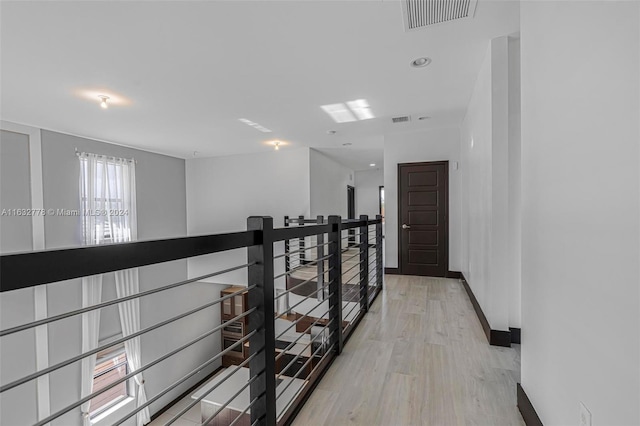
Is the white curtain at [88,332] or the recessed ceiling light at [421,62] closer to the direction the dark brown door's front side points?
the recessed ceiling light

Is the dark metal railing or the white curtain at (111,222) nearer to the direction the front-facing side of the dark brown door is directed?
the dark metal railing

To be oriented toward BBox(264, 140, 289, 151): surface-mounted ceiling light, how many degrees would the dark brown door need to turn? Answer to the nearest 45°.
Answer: approximately 90° to its right

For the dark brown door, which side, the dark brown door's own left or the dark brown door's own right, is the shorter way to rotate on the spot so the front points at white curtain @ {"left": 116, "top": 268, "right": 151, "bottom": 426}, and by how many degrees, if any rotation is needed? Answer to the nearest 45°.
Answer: approximately 90° to the dark brown door's own right

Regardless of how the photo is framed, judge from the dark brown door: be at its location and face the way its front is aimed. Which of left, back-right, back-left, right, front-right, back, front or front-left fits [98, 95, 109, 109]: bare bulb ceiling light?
front-right

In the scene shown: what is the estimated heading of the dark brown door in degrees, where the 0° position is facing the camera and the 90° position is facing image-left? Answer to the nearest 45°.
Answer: approximately 0°

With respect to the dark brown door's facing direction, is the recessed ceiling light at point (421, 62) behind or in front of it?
in front

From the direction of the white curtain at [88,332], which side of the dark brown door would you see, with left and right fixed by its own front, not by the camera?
right

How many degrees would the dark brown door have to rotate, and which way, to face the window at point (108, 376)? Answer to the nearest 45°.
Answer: approximately 90° to its right
